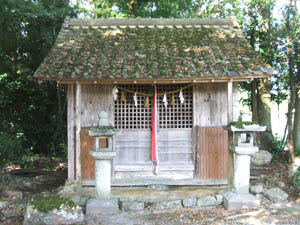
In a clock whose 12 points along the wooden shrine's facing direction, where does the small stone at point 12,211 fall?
The small stone is roughly at 2 o'clock from the wooden shrine.

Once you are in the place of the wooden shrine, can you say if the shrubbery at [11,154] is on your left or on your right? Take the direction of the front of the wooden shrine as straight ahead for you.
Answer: on your right

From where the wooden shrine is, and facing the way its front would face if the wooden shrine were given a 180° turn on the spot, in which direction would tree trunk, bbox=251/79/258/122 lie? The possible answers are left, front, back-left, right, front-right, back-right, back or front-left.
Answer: front-right

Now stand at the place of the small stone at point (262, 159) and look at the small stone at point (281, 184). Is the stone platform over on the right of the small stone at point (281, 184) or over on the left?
right

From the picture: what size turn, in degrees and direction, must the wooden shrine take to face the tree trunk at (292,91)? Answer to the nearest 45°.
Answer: approximately 135° to its left

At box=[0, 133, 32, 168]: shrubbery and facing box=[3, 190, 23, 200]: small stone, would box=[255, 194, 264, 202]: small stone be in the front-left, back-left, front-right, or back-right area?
front-left

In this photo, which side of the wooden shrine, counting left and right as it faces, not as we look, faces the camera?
front

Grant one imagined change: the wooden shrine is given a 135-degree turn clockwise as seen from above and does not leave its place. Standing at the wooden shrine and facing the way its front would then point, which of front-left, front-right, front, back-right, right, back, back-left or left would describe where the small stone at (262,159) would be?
right

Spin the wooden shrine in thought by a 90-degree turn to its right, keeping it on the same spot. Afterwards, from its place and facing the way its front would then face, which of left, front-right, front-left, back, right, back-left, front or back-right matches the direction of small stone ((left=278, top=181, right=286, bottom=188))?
back

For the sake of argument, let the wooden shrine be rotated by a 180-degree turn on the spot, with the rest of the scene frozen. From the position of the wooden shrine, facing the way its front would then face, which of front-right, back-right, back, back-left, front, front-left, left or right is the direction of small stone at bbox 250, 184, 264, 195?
right

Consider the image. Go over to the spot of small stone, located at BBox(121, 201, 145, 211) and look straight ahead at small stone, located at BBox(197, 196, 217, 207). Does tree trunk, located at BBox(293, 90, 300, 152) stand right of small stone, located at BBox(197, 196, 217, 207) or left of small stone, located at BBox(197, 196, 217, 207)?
left

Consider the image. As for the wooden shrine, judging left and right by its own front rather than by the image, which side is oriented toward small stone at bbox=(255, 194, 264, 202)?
left

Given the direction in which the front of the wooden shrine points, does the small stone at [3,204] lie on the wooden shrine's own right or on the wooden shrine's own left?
on the wooden shrine's own right
